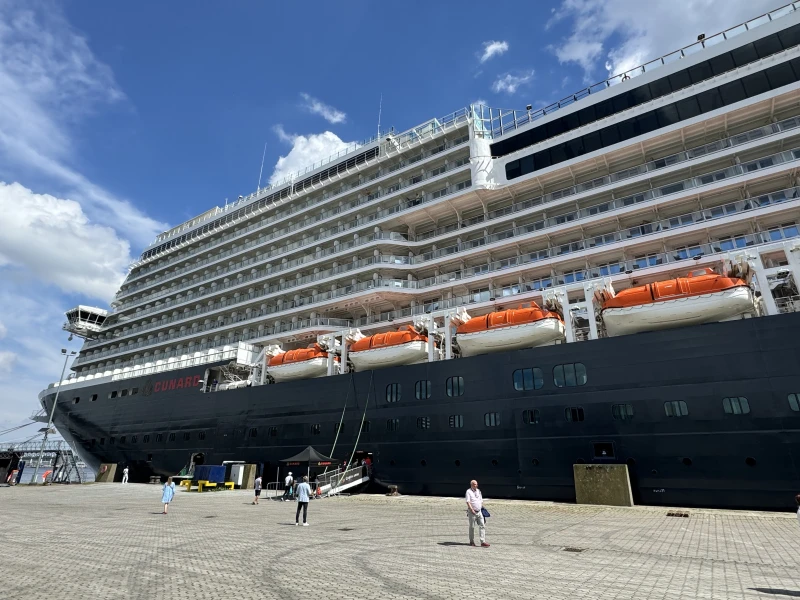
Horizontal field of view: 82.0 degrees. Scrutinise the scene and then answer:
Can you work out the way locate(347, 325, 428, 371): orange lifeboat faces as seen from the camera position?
facing away from the viewer and to the left of the viewer

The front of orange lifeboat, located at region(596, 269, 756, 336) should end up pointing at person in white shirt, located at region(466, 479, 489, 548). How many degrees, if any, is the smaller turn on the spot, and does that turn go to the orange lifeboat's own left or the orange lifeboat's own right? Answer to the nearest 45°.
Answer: approximately 45° to the orange lifeboat's own left

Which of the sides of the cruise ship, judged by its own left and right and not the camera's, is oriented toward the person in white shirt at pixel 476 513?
left

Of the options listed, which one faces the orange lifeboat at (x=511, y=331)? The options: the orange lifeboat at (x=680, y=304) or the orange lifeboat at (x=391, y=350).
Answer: the orange lifeboat at (x=680, y=304)

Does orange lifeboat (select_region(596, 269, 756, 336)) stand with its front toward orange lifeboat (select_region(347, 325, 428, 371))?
yes

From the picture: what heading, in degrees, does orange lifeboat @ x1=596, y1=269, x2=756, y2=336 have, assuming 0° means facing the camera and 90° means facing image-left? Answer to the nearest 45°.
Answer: approximately 90°

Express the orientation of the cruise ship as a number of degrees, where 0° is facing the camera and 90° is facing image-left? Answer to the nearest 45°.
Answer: approximately 135°

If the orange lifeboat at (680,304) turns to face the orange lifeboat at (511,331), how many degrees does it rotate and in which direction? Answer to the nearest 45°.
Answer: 0° — it already faces it
